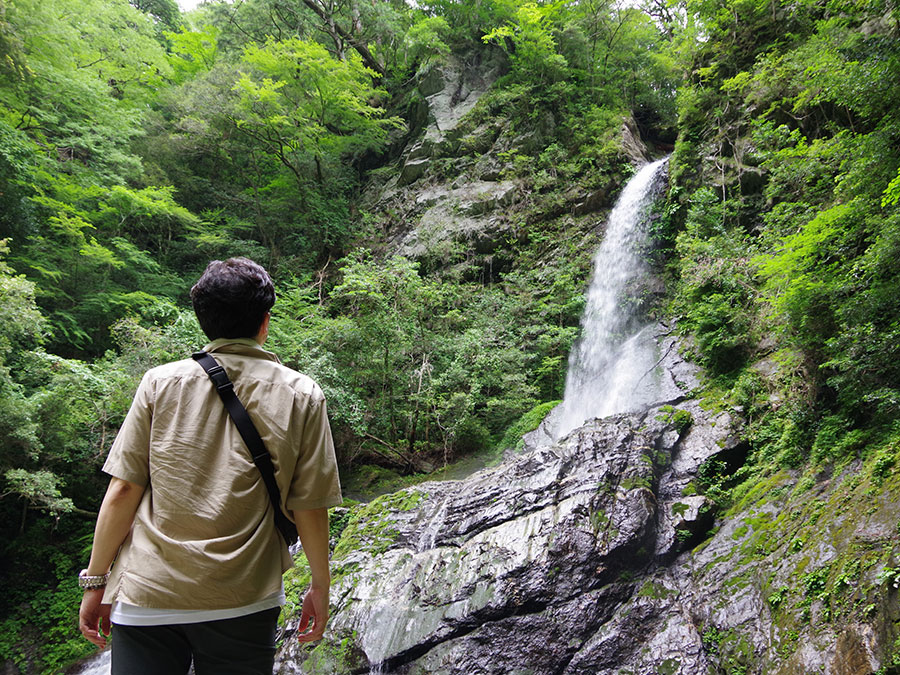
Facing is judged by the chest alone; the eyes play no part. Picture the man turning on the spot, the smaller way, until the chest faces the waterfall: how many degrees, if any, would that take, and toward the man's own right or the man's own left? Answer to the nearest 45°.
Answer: approximately 45° to the man's own right

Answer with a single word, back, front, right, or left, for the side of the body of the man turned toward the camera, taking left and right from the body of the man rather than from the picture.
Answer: back
